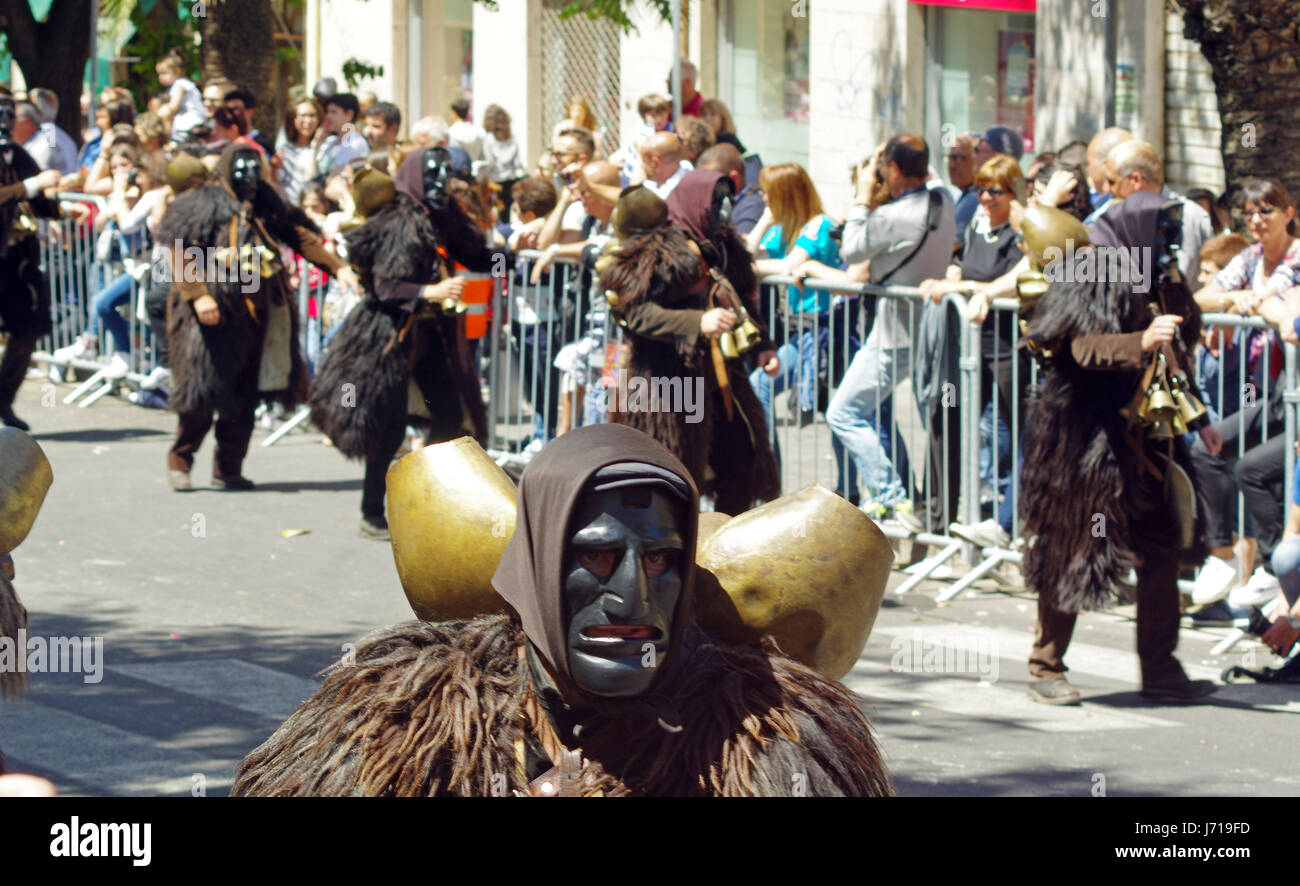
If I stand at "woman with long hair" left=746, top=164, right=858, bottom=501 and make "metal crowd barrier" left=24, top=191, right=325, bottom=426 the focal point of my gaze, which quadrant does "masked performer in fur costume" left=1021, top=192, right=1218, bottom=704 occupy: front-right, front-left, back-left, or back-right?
back-left

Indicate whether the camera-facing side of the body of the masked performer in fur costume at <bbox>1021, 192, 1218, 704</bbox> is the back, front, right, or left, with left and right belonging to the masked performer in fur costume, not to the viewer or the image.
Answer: right

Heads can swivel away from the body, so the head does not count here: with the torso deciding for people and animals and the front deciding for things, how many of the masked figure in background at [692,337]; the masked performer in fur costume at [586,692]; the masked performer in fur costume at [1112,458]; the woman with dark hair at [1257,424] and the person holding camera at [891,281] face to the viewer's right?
2

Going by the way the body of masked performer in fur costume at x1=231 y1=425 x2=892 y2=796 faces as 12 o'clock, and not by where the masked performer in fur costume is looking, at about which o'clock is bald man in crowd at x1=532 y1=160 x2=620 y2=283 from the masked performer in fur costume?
The bald man in crowd is roughly at 6 o'clock from the masked performer in fur costume.

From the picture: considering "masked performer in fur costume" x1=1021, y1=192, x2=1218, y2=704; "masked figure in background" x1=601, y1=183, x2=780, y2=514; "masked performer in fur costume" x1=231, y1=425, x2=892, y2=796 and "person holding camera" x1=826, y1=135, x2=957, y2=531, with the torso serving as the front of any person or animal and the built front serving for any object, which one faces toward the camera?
"masked performer in fur costume" x1=231, y1=425, x2=892, y2=796

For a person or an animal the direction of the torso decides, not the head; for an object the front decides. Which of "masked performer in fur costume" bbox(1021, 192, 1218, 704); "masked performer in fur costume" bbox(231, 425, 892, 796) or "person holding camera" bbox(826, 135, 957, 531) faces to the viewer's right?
"masked performer in fur costume" bbox(1021, 192, 1218, 704)
